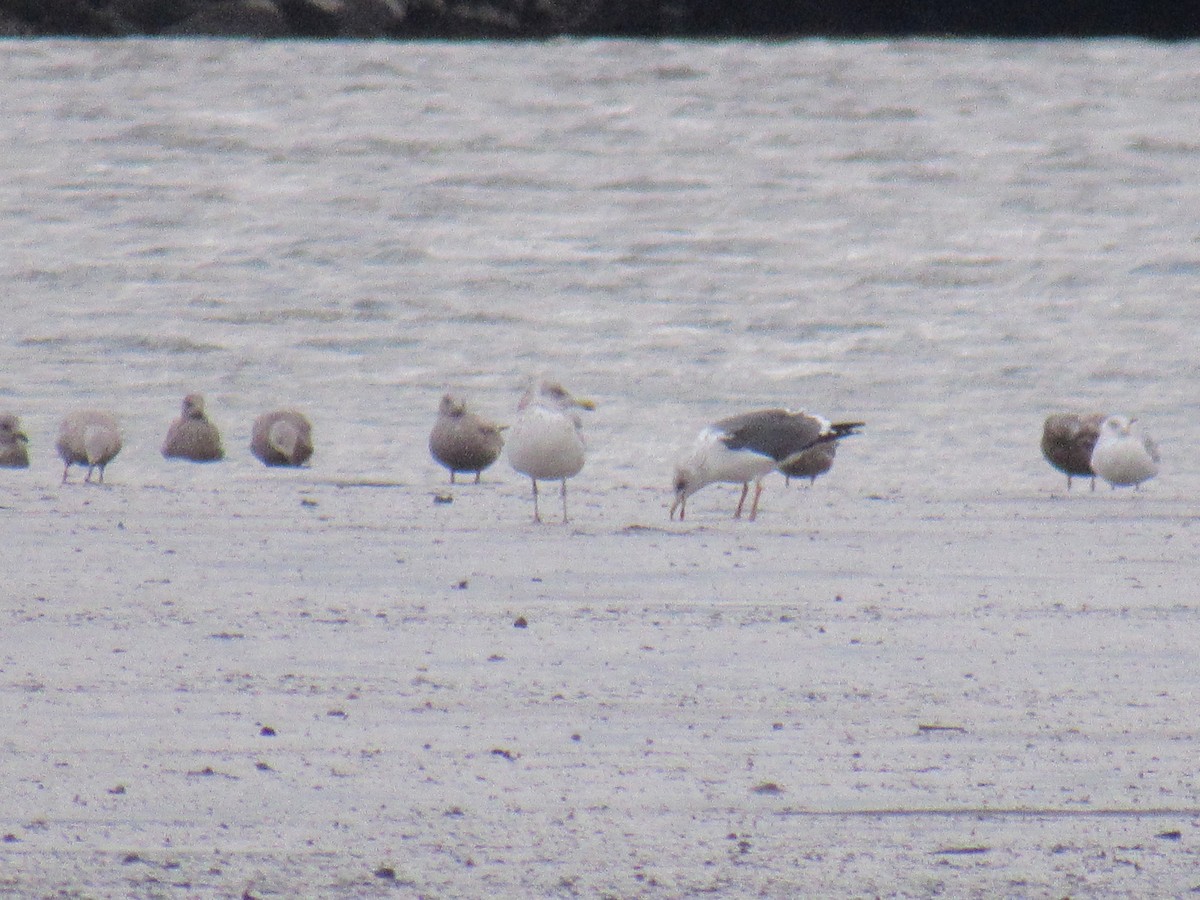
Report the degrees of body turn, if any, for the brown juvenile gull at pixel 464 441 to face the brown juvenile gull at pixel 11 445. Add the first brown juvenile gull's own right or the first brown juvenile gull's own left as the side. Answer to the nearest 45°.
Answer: approximately 45° to the first brown juvenile gull's own right

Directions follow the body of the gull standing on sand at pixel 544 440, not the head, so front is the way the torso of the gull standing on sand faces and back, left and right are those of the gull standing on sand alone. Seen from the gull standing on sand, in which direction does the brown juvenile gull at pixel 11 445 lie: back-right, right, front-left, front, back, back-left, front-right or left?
back-right

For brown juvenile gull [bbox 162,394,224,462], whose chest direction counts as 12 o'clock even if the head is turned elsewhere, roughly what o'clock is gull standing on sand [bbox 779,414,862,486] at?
The gull standing on sand is roughly at 10 o'clock from the brown juvenile gull.

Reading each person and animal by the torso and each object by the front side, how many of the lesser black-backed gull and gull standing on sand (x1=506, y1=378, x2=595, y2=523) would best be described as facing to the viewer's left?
1

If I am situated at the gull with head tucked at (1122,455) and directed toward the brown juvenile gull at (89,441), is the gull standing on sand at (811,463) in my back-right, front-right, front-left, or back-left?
front-right

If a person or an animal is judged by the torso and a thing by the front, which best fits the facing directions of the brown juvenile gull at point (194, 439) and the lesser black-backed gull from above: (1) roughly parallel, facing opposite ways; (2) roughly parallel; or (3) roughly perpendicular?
roughly perpendicular

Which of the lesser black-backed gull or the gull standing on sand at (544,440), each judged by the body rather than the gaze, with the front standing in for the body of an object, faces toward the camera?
the gull standing on sand

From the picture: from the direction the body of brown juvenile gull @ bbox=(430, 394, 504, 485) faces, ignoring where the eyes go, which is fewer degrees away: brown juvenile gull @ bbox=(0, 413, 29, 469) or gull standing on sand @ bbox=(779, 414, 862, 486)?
the brown juvenile gull

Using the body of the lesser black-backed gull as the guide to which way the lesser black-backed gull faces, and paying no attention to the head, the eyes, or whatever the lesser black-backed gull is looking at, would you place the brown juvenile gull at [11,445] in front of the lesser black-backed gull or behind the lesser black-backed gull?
in front

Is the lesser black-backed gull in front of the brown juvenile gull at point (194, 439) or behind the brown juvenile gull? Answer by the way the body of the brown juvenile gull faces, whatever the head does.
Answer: in front

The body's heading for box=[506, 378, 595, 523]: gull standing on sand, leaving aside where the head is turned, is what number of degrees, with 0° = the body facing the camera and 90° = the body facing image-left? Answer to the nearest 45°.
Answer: approximately 0°

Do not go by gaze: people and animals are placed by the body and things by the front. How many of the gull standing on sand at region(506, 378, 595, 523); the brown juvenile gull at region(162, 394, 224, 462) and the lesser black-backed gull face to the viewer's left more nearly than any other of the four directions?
1

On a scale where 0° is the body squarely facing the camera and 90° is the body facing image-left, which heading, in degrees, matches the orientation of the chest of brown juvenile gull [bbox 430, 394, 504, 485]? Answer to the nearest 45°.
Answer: approximately 45°

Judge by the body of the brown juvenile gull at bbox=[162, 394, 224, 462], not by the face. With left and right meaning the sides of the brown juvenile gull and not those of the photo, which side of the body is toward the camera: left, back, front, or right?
front

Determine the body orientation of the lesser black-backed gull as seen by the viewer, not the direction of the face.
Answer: to the viewer's left
